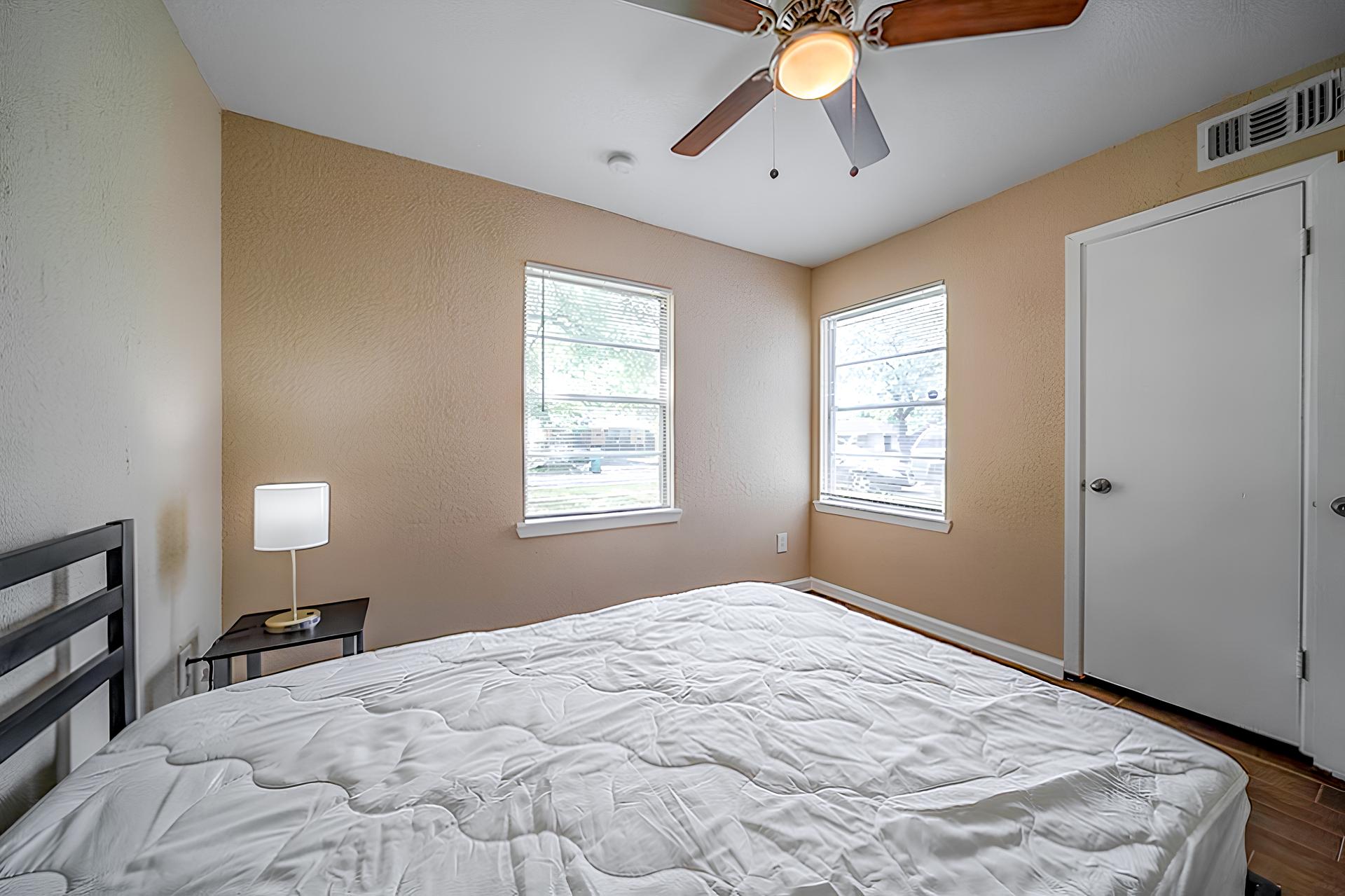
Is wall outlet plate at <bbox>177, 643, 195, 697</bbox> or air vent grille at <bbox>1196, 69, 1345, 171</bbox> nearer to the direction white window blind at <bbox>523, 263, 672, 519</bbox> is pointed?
the air vent grille

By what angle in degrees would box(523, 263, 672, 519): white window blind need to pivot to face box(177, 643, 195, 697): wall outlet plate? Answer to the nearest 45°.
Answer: approximately 90° to its right

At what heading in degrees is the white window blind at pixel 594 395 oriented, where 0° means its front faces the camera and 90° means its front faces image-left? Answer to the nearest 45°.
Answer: approximately 315°

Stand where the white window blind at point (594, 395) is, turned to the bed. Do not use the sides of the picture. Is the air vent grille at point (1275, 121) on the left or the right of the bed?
left

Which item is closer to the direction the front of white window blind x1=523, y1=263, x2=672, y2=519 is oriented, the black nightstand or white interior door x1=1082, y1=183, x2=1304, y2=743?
the white interior door

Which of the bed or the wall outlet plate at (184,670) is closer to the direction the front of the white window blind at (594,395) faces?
the bed

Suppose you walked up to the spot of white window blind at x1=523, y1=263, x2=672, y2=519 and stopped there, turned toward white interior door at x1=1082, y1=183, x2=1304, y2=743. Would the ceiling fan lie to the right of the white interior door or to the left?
right

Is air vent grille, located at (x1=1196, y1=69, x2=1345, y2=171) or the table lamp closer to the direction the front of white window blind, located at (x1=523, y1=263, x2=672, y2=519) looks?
the air vent grille

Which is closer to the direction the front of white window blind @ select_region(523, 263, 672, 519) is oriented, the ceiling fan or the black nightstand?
the ceiling fan

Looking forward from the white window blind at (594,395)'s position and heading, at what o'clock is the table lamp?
The table lamp is roughly at 3 o'clock from the white window blind.

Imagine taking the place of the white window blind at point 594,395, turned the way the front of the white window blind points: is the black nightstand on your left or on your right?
on your right
